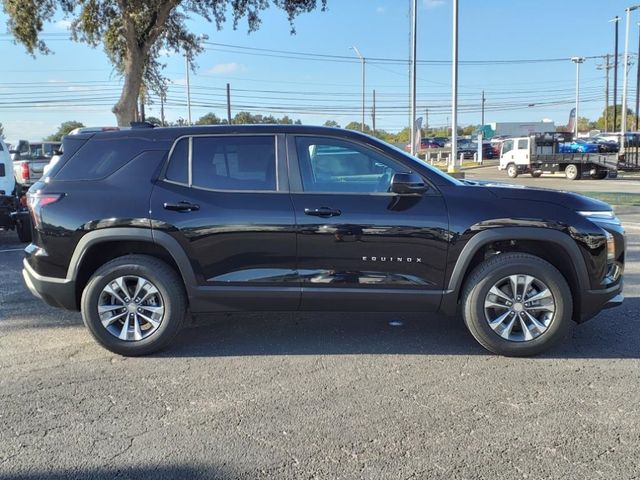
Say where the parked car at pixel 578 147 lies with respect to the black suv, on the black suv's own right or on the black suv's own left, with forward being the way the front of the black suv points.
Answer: on the black suv's own left

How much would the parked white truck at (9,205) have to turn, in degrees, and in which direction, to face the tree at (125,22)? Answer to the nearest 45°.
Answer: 0° — it already faces it

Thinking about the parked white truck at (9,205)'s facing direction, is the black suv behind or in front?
behind

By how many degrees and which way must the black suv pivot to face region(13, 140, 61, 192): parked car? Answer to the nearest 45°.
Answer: approximately 135° to its left

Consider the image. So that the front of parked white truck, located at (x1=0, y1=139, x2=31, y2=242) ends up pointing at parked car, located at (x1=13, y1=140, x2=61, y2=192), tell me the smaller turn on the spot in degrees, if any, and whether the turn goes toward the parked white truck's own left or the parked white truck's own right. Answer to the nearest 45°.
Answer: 0° — it already faces it

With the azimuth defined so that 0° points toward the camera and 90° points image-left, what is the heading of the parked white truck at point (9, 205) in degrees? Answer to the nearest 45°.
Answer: approximately 180°

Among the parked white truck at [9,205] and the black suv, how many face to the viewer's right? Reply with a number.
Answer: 1

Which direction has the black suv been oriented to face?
to the viewer's right

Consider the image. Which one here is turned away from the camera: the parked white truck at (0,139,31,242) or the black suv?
the parked white truck
